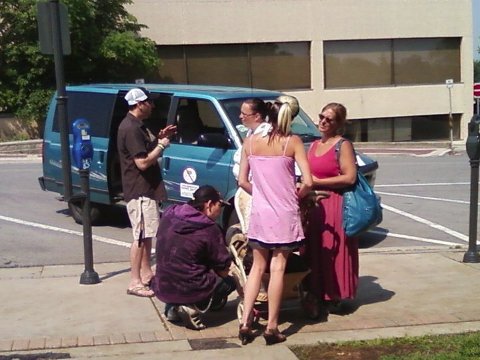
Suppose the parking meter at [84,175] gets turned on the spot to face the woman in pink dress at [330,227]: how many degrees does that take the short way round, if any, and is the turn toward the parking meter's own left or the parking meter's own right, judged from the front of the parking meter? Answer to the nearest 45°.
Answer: approximately 45° to the parking meter's own left

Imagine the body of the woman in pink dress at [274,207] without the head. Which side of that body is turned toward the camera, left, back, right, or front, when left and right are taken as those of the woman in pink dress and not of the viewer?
back

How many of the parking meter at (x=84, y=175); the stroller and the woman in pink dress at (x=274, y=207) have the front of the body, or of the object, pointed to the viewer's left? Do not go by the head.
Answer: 1

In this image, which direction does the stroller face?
to the viewer's left

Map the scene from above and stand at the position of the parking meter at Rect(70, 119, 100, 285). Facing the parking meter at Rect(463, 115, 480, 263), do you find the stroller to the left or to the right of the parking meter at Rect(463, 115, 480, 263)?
right

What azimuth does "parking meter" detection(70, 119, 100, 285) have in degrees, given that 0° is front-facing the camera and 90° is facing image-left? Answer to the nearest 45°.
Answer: approximately 0°

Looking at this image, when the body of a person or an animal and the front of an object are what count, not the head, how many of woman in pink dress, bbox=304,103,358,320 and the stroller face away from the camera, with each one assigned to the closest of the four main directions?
0

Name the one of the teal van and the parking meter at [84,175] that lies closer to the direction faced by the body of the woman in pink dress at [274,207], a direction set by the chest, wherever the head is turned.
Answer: the teal van

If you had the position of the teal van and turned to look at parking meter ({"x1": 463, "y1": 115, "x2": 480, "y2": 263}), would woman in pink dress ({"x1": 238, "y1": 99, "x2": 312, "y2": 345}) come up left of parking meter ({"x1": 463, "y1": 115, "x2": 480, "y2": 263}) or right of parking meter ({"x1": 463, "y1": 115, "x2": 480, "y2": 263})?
right

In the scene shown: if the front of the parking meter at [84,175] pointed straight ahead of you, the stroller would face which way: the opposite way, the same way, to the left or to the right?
to the right

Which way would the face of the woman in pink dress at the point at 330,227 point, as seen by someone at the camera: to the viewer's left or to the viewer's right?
to the viewer's left

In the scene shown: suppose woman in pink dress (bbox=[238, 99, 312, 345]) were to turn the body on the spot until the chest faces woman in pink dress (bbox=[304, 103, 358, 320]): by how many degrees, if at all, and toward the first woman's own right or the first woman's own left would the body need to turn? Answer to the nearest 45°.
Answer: approximately 45° to the first woman's own right
